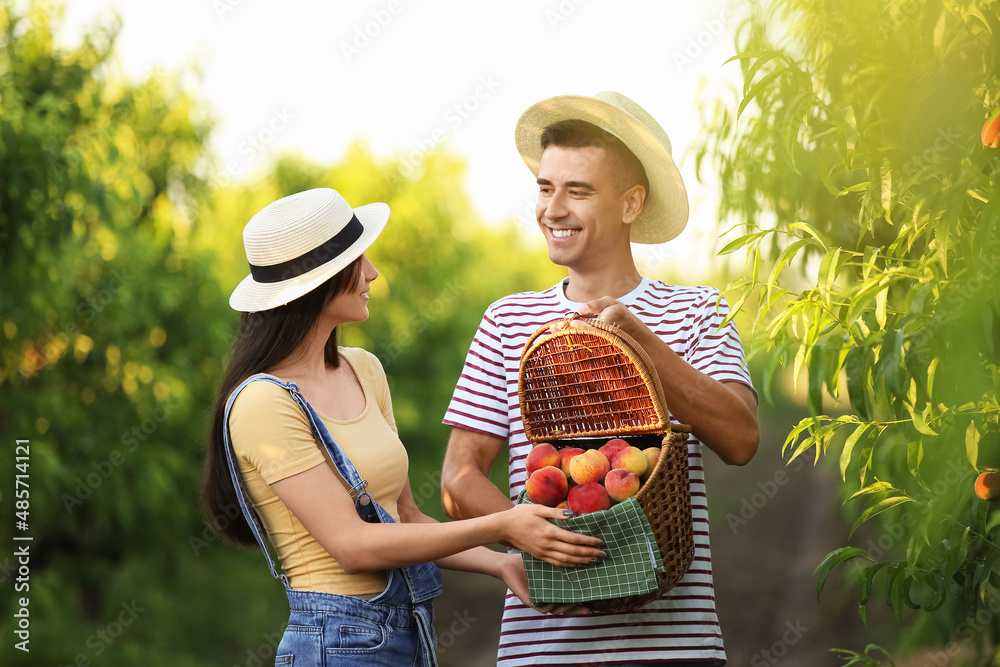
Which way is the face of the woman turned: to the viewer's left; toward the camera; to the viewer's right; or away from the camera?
to the viewer's right

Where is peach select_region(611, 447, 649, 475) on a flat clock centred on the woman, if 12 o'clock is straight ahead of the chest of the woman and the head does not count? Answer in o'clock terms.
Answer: The peach is roughly at 11 o'clock from the woman.

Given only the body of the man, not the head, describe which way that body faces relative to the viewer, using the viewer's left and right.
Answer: facing the viewer

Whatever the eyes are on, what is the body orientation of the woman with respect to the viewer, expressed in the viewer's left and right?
facing the viewer and to the right of the viewer

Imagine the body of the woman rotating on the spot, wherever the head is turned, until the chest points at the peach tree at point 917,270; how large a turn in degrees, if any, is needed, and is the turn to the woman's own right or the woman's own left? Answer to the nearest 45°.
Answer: approximately 45° to the woman's own left

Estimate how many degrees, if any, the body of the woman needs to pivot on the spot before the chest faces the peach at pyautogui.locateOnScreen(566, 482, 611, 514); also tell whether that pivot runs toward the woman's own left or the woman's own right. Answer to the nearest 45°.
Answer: approximately 45° to the woman's own left
